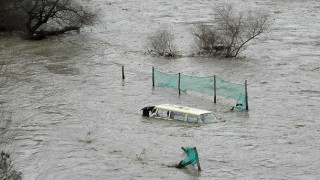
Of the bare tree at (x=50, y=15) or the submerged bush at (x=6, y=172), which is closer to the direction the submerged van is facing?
the submerged bush
